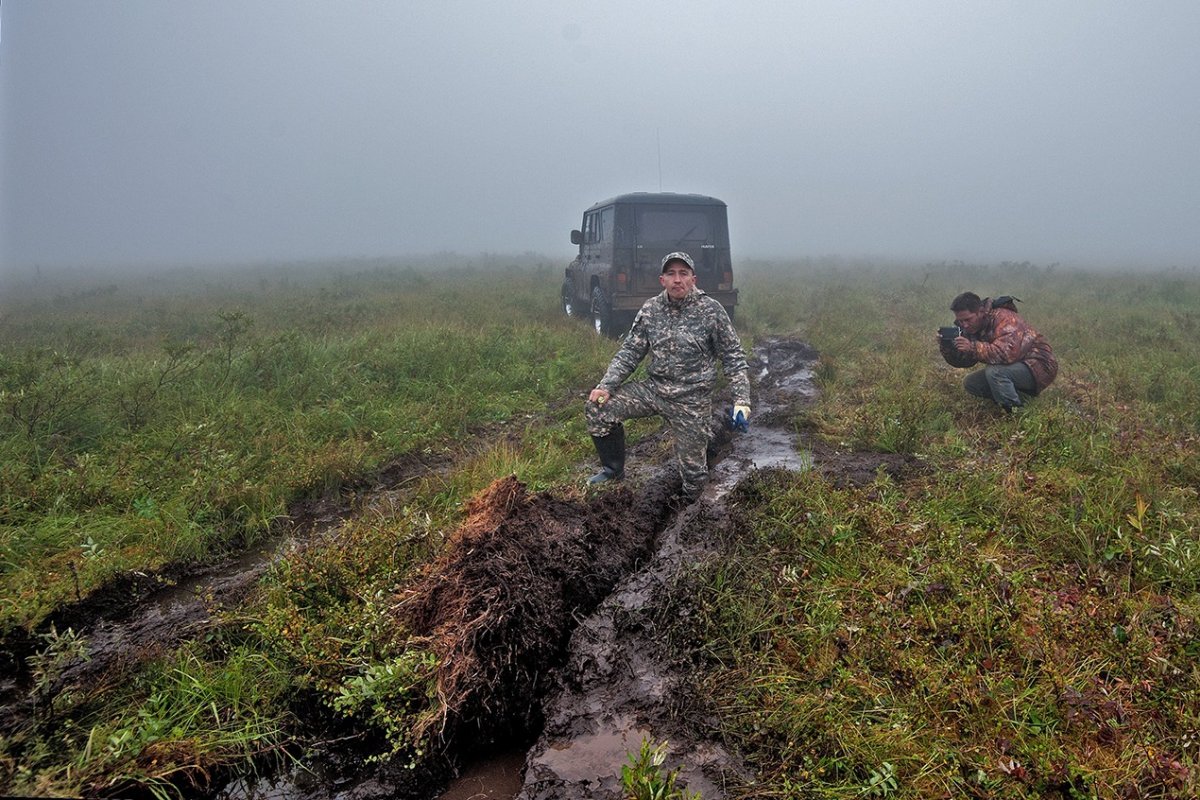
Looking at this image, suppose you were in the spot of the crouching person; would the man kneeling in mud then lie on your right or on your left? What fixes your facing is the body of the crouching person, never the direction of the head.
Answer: on your left

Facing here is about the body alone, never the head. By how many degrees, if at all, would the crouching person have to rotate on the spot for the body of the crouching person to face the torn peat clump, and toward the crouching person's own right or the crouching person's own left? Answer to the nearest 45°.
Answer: approximately 90° to the crouching person's own left

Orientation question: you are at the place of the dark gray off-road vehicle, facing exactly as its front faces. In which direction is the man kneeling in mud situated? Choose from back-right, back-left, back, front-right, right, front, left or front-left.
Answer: back-left

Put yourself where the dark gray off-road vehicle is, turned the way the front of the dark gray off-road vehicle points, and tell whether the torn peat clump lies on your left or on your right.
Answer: on your left

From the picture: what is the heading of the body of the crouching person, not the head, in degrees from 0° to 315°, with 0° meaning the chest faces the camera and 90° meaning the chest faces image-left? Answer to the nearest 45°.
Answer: approximately 90°

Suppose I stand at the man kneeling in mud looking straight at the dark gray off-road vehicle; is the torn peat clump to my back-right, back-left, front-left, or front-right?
back-left

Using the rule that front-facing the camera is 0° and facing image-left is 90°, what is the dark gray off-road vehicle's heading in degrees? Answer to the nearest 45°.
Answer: approximately 135°

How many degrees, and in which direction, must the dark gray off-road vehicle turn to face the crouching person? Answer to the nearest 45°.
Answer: approximately 180°
